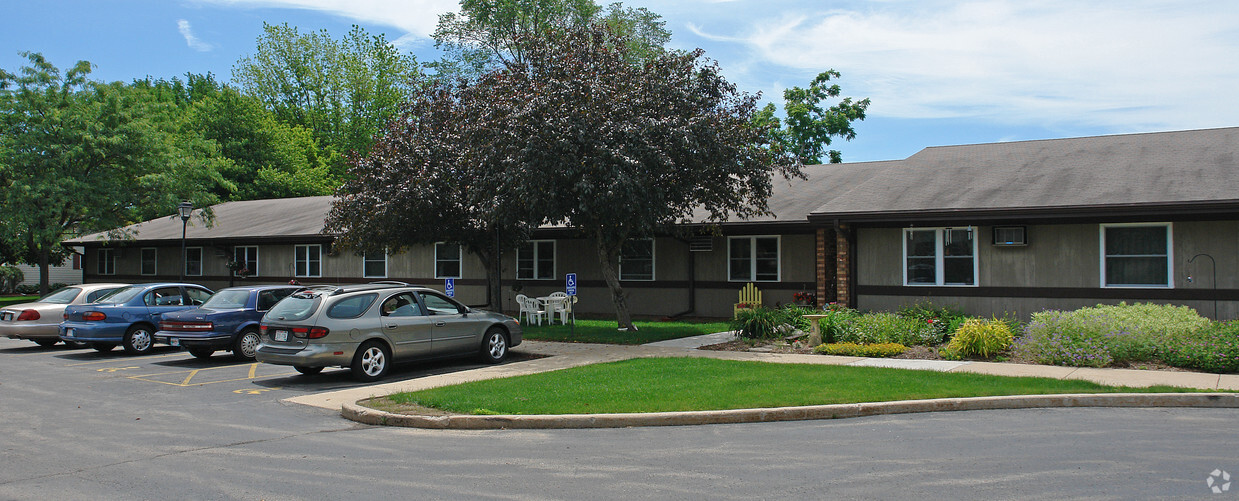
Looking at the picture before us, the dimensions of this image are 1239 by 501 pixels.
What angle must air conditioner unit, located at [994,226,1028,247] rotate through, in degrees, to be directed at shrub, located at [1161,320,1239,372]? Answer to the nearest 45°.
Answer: approximately 45° to its left

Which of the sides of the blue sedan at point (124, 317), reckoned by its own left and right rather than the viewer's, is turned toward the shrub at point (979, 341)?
right

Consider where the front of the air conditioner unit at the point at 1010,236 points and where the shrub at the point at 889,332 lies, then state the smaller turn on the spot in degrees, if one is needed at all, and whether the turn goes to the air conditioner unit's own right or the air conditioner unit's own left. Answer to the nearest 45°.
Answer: approximately 45° to the air conditioner unit's own right

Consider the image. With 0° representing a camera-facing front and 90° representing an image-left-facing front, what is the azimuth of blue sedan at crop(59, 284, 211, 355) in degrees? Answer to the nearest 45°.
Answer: approximately 225°

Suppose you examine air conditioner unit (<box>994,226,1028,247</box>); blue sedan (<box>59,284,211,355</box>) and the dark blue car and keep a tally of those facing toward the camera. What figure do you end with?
1

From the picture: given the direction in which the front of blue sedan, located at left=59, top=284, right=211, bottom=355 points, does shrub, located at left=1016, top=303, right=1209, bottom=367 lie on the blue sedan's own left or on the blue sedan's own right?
on the blue sedan's own right

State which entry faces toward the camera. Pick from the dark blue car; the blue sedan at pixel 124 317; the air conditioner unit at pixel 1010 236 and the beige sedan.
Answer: the air conditioner unit

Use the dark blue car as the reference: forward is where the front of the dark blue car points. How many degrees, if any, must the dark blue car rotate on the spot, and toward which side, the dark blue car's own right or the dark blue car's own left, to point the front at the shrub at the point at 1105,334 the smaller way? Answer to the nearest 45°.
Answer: approximately 90° to the dark blue car's own right

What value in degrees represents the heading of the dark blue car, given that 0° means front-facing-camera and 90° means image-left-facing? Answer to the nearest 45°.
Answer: approximately 225°

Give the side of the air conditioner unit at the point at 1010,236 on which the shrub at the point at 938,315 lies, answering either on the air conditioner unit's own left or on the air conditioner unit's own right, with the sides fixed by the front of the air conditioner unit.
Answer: on the air conditioner unit's own right

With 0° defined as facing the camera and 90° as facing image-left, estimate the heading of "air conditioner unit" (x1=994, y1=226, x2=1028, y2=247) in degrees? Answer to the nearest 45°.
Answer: approximately 0°

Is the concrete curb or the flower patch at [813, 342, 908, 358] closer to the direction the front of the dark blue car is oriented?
the flower patch

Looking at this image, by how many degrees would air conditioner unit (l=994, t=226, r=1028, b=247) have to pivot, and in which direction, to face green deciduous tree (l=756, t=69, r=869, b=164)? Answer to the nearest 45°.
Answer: approximately 180°
